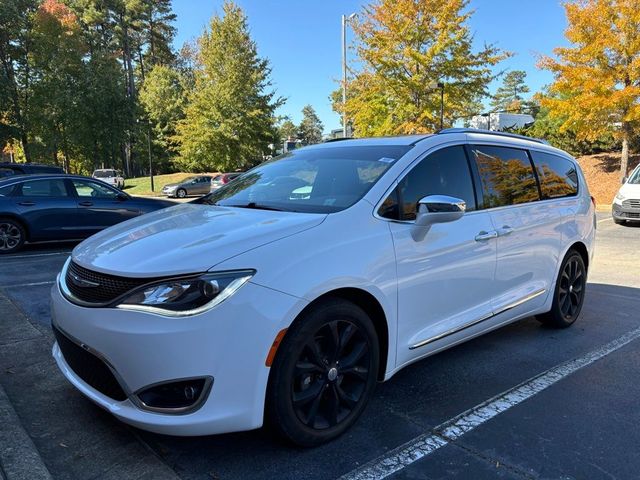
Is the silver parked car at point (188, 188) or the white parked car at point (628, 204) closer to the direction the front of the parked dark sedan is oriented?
the white parked car

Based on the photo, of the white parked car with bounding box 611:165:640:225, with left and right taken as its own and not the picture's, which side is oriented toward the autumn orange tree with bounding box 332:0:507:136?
right

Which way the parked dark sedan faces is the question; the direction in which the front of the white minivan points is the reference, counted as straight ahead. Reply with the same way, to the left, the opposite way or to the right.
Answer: the opposite way

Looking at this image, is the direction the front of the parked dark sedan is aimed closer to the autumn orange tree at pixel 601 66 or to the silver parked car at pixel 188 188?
the autumn orange tree

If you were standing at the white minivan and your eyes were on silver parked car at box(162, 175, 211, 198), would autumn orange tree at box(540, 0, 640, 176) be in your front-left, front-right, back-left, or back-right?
front-right

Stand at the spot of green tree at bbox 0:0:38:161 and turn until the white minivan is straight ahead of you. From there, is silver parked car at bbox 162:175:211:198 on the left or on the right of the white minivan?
left

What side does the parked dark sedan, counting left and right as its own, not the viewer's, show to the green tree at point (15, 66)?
left

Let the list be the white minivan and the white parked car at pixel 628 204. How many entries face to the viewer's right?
0

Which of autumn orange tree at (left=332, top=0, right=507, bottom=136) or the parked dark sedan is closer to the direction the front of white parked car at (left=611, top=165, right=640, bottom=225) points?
the parked dark sedan

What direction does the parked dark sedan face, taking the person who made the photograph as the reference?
facing to the right of the viewer

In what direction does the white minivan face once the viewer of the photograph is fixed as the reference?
facing the viewer and to the left of the viewer

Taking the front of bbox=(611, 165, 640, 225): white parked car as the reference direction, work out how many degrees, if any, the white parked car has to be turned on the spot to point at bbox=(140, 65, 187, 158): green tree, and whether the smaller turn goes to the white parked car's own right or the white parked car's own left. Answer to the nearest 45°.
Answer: approximately 90° to the white parked car's own right

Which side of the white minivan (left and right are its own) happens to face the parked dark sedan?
right

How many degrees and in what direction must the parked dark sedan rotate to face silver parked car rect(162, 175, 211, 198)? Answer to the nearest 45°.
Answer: approximately 90° to its left

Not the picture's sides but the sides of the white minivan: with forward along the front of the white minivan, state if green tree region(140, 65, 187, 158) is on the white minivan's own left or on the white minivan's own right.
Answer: on the white minivan's own right

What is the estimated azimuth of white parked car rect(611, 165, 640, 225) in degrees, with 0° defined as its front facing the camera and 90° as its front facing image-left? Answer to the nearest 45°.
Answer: approximately 45°
